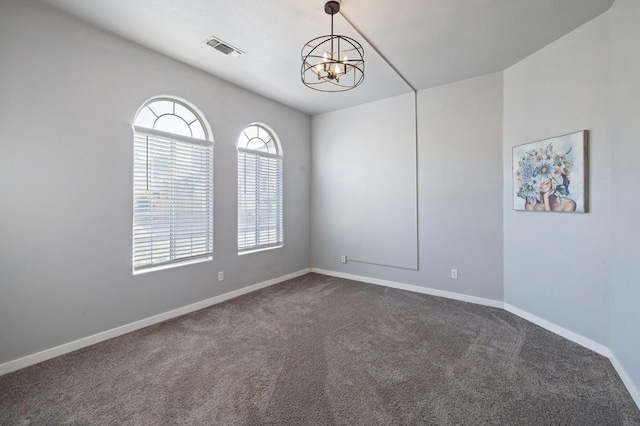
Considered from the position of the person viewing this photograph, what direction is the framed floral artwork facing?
facing the viewer and to the left of the viewer

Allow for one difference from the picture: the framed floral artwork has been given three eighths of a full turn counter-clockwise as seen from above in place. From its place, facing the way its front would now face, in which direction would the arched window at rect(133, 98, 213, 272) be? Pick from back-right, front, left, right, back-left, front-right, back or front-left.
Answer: back-right

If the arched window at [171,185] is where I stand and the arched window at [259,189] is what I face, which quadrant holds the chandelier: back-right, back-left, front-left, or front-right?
front-right

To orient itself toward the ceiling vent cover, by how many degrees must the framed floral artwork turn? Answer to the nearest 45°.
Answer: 0° — it already faces it

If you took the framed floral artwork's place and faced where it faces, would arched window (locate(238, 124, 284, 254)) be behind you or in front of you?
in front

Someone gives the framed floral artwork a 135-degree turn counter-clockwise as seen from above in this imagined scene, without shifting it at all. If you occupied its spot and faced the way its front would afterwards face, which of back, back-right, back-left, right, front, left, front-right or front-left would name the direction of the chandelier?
back-right
